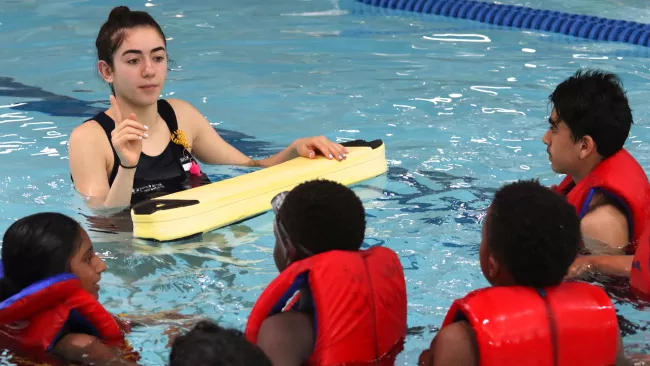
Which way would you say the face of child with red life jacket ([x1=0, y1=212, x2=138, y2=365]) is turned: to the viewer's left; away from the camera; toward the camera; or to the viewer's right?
to the viewer's right

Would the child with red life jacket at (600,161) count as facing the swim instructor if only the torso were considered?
yes

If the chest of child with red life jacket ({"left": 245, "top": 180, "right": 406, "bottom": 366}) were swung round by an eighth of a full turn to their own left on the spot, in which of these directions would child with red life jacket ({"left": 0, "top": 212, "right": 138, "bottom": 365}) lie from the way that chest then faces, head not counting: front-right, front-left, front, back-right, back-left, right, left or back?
front

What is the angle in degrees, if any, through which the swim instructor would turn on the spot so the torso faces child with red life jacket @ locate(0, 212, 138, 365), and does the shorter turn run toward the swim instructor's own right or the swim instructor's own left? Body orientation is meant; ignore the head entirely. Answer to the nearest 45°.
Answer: approximately 45° to the swim instructor's own right

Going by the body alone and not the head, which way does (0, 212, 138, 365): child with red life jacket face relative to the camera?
to the viewer's right

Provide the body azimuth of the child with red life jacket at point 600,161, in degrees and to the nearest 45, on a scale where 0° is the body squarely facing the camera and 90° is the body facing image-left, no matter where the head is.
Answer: approximately 90°

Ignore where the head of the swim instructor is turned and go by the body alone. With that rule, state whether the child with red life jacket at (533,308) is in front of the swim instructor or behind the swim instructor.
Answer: in front

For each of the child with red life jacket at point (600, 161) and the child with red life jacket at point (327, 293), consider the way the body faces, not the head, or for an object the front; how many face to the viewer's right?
0

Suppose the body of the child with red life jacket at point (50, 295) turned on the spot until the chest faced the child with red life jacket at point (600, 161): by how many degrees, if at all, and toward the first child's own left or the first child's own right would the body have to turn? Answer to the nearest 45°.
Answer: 0° — they already face them

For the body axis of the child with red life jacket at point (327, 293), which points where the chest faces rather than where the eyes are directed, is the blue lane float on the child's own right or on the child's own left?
on the child's own right

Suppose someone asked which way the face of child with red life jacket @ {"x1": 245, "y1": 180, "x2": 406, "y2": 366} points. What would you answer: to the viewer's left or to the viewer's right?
to the viewer's left

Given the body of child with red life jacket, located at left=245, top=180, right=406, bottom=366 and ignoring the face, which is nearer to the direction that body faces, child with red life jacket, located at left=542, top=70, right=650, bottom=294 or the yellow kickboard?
the yellow kickboard

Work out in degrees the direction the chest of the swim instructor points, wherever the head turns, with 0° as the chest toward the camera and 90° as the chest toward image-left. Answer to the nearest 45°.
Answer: approximately 315°

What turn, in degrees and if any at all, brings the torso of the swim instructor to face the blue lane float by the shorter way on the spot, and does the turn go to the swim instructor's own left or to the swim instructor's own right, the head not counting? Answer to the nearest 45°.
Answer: approximately 90° to the swim instructor's own left

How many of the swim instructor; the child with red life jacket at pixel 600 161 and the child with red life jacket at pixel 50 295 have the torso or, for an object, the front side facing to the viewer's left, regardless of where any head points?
1

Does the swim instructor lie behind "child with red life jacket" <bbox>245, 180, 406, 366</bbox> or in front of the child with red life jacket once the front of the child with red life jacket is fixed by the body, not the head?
in front

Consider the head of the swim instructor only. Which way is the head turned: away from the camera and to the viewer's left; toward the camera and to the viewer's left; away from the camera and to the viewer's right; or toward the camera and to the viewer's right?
toward the camera and to the viewer's right
